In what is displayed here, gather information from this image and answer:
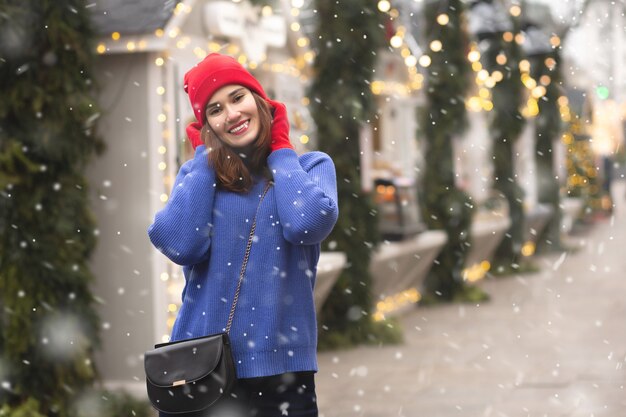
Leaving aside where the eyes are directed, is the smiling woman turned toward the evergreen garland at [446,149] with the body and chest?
no

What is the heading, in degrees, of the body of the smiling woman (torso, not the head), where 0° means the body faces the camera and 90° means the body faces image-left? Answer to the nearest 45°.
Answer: approximately 0°

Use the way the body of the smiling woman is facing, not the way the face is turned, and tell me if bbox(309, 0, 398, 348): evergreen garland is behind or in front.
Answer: behind

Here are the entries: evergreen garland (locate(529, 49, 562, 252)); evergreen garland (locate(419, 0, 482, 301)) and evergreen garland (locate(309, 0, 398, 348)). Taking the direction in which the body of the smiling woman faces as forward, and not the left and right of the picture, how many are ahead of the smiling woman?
0

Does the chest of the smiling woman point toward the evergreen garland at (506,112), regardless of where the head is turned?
no

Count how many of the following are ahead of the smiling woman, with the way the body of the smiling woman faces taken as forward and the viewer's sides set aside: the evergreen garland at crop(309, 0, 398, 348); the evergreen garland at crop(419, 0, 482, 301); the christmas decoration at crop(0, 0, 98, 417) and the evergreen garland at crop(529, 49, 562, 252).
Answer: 0

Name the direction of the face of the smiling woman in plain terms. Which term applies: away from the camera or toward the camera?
toward the camera

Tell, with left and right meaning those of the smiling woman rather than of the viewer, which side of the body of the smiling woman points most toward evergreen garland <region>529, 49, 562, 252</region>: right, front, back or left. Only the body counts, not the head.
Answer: back
